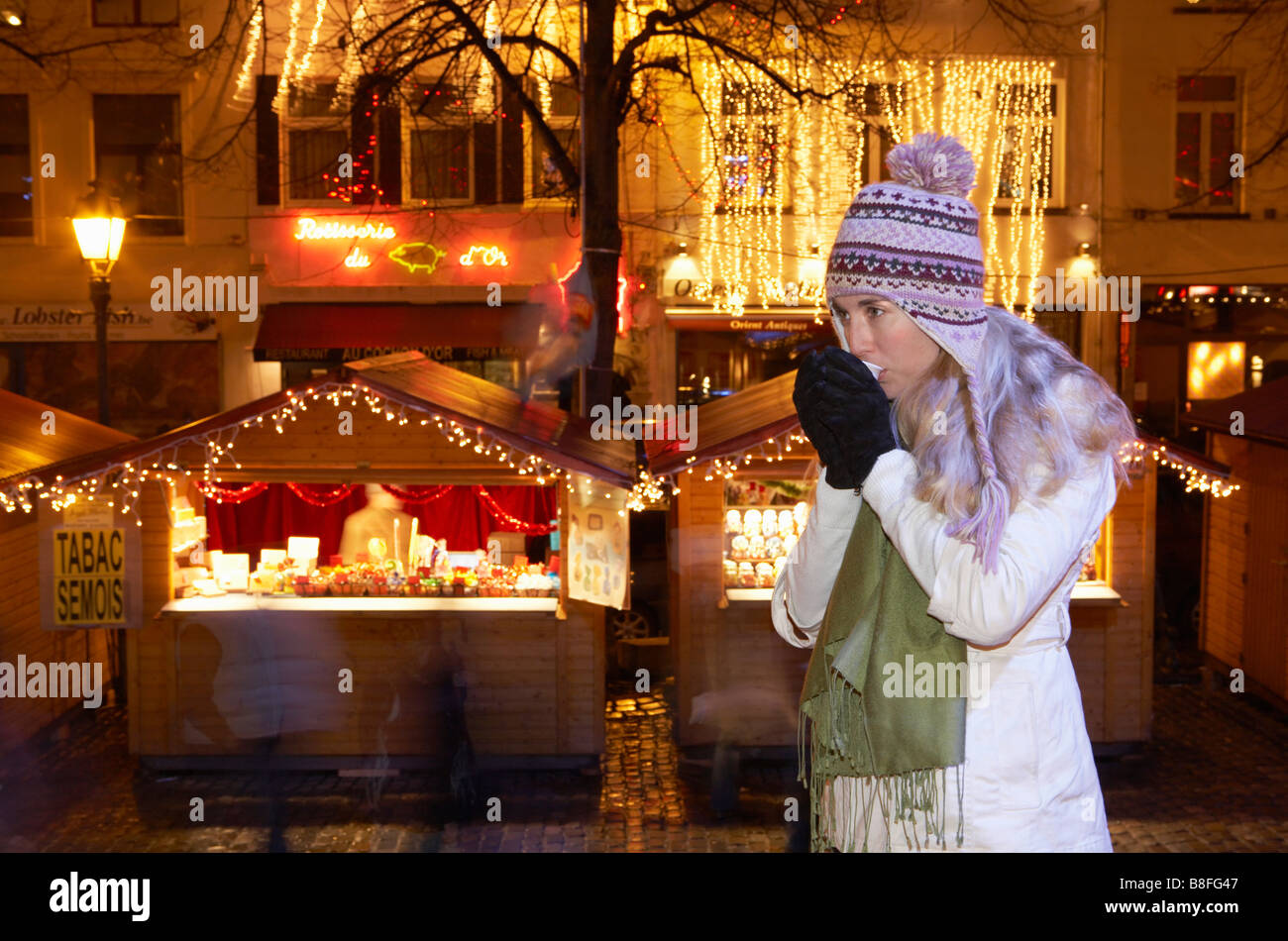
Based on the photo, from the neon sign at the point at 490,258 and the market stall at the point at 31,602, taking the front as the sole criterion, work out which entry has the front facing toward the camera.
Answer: the neon sign

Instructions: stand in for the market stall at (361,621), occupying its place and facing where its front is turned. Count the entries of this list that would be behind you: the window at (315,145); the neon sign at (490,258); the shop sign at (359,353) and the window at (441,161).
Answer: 4

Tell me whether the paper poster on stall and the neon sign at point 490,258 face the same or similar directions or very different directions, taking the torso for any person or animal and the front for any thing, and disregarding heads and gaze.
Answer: same or similar directions

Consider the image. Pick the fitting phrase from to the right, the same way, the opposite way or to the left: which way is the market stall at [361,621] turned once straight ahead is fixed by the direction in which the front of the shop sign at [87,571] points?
the same way

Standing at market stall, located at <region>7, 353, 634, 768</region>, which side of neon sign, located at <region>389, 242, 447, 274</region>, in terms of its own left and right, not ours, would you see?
front

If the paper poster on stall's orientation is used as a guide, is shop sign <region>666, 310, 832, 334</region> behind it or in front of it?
behind

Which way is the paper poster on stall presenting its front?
toward the camera

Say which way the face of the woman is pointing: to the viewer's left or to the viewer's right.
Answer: to the viewer's left

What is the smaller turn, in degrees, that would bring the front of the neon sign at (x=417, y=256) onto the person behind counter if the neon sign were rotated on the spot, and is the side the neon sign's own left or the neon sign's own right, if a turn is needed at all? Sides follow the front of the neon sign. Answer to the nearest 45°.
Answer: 0° — it already faces them

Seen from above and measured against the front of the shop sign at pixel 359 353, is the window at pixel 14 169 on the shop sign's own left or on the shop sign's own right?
on the shop sign's own right

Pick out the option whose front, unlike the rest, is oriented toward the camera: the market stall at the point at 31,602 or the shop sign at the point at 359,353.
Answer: the shop sign

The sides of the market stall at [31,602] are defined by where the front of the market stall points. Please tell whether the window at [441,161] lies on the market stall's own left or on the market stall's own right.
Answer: on the market stall's own left

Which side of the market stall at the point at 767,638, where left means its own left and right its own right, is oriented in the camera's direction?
front

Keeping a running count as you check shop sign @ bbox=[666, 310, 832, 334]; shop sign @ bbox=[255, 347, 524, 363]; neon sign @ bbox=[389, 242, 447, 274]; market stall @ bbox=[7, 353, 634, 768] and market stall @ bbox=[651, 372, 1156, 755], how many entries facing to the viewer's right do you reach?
0

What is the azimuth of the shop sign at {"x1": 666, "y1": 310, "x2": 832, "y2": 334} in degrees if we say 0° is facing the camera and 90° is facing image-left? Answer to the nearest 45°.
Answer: approximately 0°

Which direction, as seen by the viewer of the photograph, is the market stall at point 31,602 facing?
facing to the right of the viewer

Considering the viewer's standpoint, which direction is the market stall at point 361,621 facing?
facing the viewer
